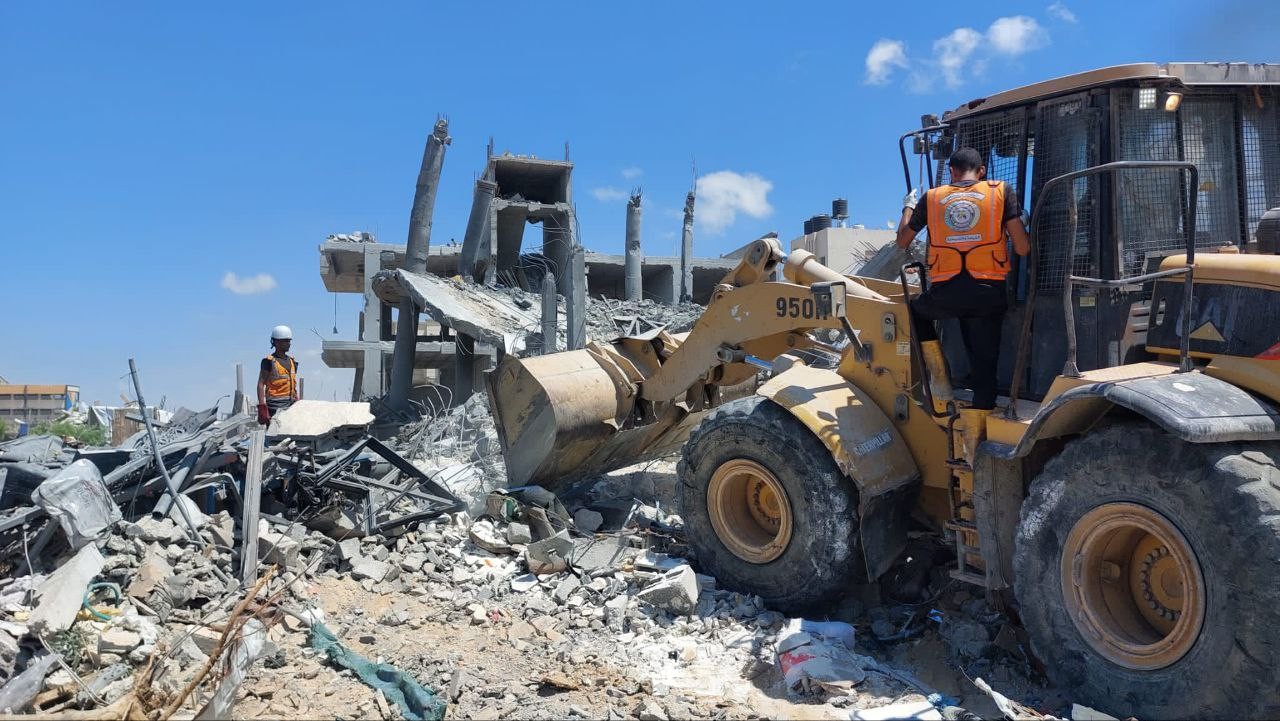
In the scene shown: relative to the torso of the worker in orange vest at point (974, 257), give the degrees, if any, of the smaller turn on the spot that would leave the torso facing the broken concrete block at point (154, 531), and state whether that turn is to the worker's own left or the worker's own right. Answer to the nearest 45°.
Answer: approximately 90° to the worker's own left

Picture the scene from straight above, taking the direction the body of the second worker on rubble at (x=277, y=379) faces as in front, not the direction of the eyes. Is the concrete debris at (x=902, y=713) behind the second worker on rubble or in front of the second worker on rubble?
in front

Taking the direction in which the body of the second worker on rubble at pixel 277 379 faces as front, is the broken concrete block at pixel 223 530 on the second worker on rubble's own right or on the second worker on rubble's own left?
on the second worker on rubble's own right

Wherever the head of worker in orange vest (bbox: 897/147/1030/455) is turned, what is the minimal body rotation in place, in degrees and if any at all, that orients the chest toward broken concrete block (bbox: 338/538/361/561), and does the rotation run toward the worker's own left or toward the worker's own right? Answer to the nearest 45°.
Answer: approximately 90° to the worker's own left

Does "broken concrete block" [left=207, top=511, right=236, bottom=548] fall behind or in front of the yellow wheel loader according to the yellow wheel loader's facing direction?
in front

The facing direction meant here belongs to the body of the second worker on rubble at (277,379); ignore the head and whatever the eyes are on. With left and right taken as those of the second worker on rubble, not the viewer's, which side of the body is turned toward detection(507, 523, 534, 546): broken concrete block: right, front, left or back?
front

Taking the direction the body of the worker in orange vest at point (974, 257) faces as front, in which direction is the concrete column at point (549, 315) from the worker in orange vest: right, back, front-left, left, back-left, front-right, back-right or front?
front-left

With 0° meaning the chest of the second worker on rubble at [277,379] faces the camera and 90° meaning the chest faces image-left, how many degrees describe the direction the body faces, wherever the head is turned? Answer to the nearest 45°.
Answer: approximately 315°

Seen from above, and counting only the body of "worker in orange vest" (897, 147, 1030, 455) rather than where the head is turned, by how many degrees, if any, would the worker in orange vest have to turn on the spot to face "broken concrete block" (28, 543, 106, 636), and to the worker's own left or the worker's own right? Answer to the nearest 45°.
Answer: approximately 90° to the worker's own left

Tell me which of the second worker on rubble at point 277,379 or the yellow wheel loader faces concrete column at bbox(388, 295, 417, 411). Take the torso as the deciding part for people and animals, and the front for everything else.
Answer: the yellow wheel loader

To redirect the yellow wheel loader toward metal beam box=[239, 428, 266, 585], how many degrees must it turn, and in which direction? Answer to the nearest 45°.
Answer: approximately 45° to its left

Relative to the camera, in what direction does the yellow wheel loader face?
facing away from the viewer and to the left of the viewer

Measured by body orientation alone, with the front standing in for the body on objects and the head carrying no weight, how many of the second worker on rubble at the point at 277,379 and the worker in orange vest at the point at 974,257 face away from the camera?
1

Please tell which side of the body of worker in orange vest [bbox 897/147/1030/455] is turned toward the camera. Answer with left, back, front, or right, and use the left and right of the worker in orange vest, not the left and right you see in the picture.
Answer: back

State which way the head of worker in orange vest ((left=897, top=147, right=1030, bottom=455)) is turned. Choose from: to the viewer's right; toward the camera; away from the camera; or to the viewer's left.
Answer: away from the camera

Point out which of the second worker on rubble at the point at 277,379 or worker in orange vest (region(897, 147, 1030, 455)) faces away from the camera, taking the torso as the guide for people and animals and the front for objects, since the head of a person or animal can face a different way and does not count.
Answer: the worker in orange vest
